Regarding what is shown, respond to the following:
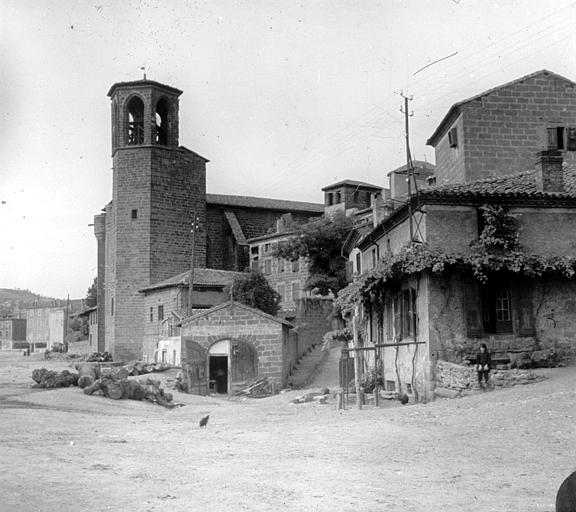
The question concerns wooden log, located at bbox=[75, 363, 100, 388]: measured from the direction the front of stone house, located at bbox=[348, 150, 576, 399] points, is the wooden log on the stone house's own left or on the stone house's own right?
on the stone house's own right

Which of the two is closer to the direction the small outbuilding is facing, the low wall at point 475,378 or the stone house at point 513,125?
the low wall

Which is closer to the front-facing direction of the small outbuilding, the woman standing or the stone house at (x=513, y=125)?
the woman standing

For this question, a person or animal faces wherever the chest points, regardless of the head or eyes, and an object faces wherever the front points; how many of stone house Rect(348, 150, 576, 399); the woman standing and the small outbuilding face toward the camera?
3

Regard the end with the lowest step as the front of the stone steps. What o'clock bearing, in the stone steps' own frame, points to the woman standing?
The woman standing is roughly at 10 o'clock from the stone steps.

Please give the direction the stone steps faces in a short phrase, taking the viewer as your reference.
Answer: facing the viewer and to the left of the viewer

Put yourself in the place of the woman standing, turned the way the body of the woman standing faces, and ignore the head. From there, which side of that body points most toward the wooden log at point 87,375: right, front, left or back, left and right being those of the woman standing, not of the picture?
right

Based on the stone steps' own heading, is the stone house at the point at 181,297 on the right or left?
on its right

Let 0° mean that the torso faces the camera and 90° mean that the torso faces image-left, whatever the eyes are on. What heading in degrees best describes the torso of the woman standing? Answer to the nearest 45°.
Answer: approximately 0°

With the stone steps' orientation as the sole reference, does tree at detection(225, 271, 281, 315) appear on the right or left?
on its right

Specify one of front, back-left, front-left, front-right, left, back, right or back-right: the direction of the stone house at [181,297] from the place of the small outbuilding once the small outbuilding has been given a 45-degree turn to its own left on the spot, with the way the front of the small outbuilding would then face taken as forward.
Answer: back-left
